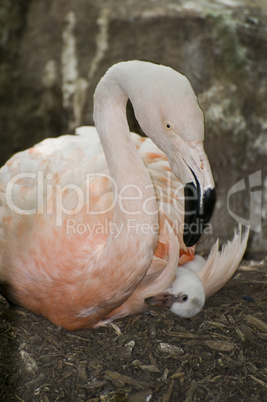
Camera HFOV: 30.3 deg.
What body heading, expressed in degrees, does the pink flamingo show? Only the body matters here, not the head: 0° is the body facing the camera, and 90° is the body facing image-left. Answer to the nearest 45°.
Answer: approximately 315°
